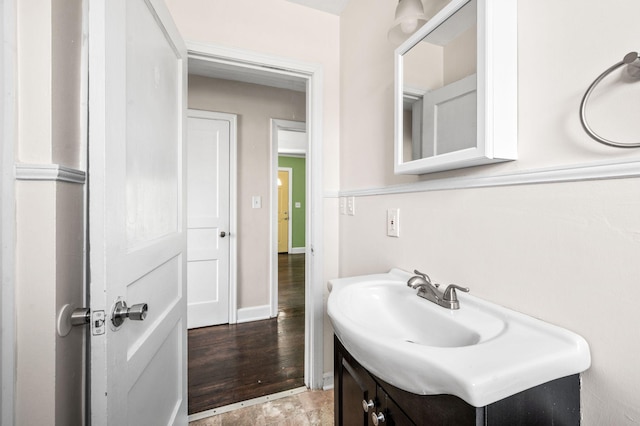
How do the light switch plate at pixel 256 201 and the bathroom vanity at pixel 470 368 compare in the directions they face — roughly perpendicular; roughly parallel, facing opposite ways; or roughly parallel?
roughly perpendicular

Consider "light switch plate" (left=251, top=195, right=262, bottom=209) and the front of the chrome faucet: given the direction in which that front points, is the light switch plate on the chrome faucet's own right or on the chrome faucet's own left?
on the chrome faucet's own right

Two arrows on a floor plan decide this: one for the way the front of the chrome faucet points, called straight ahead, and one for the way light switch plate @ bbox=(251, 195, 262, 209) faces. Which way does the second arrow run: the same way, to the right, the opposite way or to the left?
to the left

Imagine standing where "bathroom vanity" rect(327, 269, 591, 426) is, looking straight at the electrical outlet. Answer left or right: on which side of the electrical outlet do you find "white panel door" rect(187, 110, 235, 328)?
left

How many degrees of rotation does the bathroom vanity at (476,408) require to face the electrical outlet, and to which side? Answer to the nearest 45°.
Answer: approximately 90° to its right

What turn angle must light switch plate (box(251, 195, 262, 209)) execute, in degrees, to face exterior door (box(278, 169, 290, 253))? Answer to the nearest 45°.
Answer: approximately 180°

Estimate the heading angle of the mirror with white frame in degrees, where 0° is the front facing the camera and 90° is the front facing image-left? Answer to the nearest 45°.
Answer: approximately 45°

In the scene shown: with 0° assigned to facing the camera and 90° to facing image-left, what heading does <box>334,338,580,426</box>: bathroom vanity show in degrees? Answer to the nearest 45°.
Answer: approximately 45°
